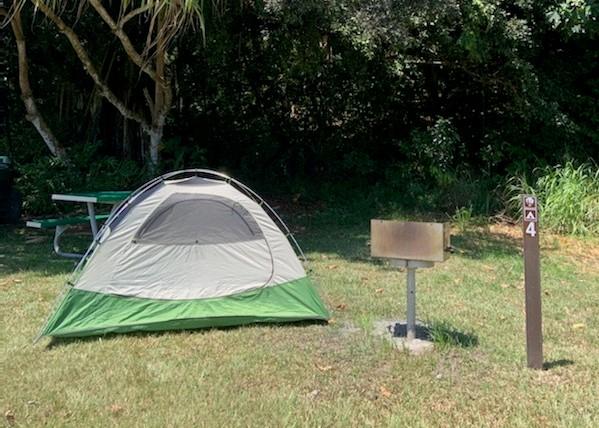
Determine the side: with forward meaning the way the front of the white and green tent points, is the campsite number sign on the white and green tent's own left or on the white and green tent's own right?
on the white and green tent's own left

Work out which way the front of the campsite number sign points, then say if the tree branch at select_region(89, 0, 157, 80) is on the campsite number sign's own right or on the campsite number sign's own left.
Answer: on the campsite number sign's own right

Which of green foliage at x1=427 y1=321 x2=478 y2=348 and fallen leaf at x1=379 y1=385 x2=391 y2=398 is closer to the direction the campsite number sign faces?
the fallen leaf

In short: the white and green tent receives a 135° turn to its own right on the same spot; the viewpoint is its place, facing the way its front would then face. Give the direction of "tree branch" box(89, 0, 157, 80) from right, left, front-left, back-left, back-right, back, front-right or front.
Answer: front-right

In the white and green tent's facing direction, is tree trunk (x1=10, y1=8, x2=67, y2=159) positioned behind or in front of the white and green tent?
behind

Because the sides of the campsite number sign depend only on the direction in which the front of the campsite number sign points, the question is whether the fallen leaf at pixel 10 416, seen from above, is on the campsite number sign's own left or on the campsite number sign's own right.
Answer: on the campsite number sign's own right

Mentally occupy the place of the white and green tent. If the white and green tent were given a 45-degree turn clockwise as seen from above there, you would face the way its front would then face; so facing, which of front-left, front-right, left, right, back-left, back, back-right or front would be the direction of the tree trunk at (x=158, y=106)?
back-right

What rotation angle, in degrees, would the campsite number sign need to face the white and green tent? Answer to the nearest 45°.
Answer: approximately 90° to its right

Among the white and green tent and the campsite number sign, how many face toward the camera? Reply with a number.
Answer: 2

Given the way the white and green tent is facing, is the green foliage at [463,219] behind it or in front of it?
behind

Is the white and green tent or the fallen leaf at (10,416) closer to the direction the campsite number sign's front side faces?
the fallen leaf

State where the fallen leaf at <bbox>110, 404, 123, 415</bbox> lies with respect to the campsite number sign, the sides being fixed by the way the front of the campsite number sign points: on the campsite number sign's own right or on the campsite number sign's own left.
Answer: on the campsite number sign's own right

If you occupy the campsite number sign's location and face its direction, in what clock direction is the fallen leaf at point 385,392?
The fallen leaf is roughly at 2 o'clock from the campsite number sign.

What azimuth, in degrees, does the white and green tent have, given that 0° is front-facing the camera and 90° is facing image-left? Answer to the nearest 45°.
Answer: approximately 0°
